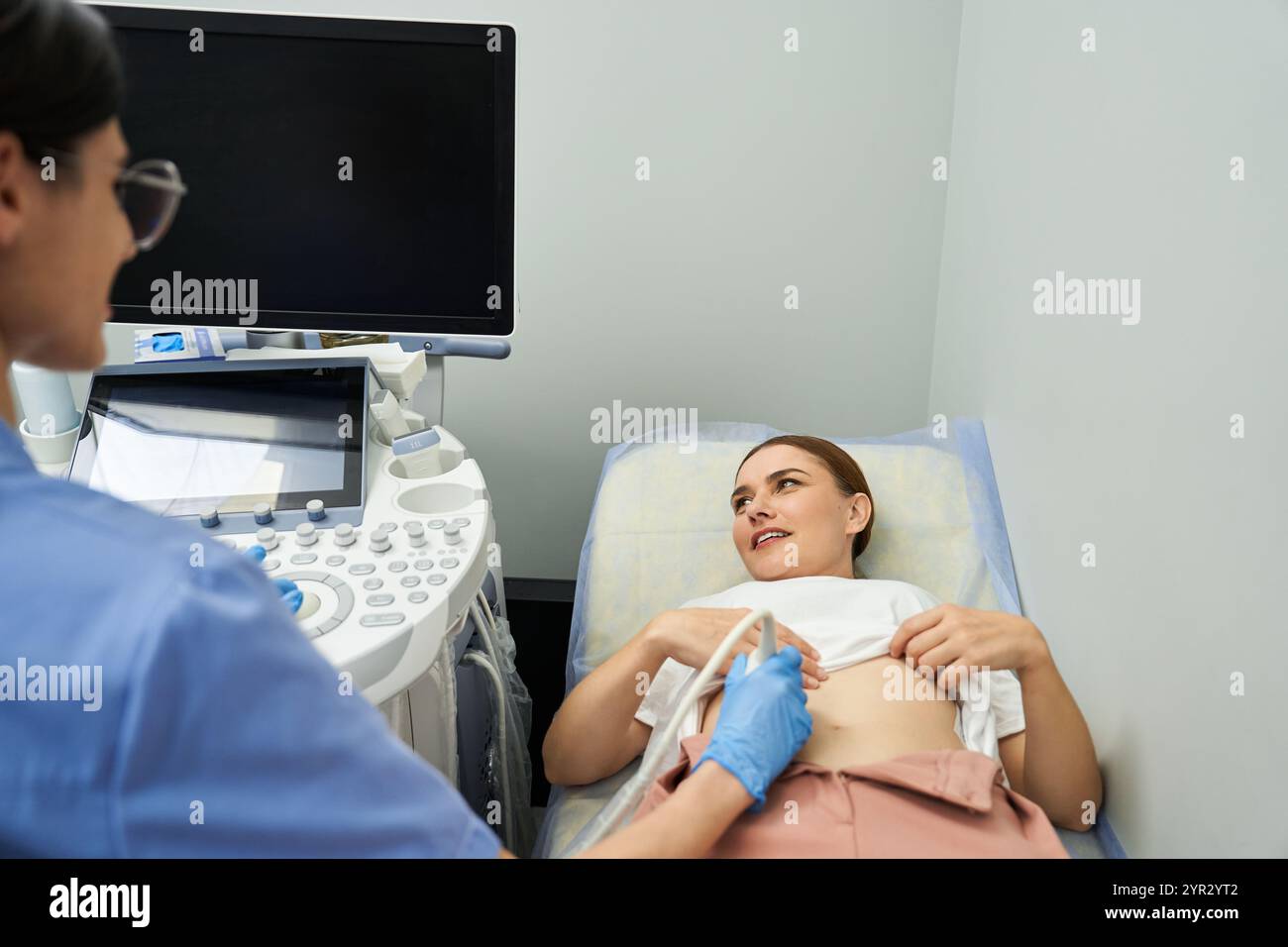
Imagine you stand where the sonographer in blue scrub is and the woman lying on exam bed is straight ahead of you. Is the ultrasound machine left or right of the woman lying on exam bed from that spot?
left

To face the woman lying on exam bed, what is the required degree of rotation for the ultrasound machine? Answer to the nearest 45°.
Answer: approximately 45° to its left

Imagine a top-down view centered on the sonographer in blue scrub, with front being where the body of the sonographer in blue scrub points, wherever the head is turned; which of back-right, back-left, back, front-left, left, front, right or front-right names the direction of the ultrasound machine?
front-left

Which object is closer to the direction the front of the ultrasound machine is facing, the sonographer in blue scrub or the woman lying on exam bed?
the sonographer in blue scrub

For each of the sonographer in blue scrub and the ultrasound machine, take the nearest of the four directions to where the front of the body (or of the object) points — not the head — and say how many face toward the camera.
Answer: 1

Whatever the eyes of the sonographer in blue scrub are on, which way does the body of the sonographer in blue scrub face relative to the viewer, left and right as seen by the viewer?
facing away from the viewer and to the right of the viewer

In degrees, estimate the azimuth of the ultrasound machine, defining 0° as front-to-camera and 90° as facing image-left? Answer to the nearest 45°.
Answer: approximately 0°
